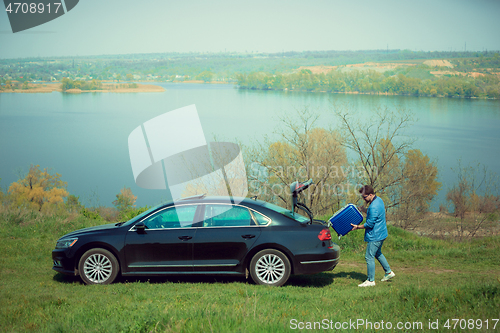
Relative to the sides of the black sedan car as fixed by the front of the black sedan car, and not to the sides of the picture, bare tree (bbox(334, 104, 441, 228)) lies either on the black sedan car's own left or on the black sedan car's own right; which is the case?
on the black sedan car's own right

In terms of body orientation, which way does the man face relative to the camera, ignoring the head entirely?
to the viewer's left

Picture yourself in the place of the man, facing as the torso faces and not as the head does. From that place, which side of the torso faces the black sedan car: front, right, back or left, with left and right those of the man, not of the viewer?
front

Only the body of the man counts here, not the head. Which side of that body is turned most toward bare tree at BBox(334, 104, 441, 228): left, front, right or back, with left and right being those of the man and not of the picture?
right

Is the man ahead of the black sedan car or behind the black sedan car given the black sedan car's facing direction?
behind

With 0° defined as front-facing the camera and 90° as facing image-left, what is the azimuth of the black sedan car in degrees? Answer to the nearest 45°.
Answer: approximately 90°

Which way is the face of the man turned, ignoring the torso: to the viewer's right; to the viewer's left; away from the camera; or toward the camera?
to the viewer's left

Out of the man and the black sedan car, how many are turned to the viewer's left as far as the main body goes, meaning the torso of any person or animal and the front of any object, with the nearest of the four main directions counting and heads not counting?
2
